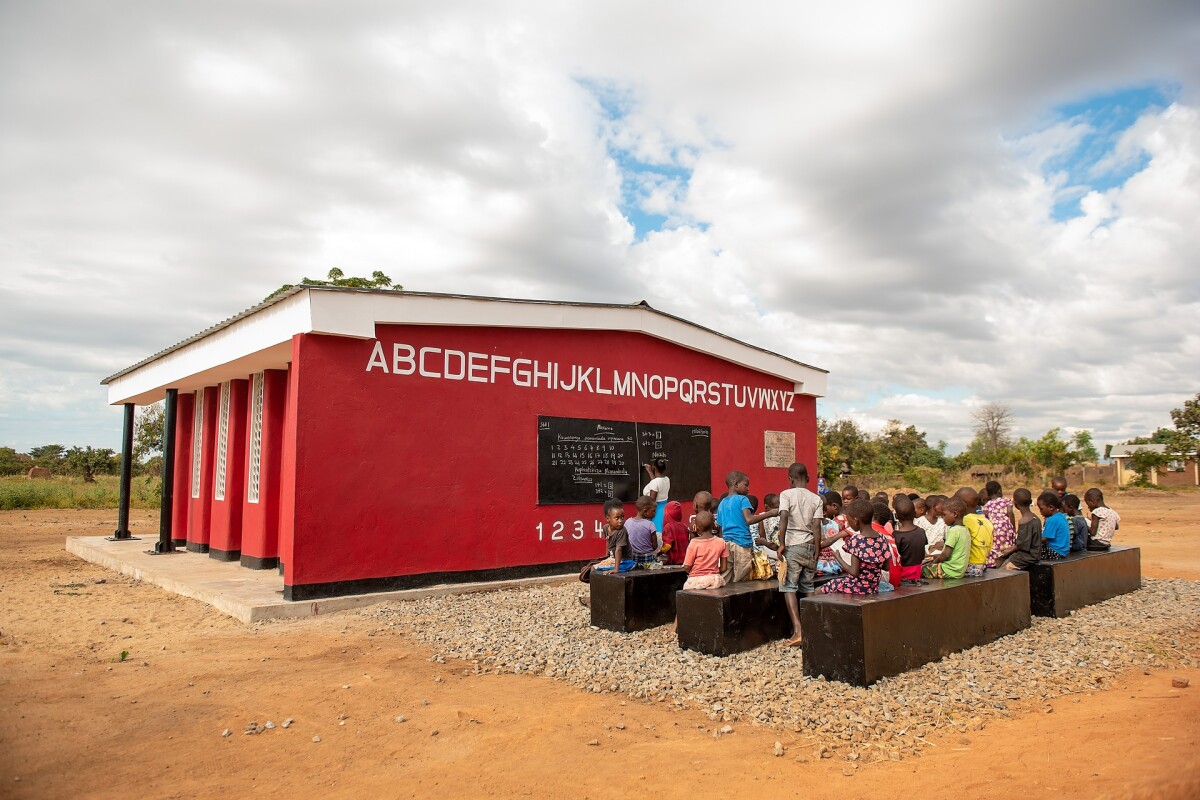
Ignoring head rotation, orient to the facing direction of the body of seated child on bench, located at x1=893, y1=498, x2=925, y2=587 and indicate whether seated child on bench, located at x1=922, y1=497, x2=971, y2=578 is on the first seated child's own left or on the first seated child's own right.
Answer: on the first seated child's own right

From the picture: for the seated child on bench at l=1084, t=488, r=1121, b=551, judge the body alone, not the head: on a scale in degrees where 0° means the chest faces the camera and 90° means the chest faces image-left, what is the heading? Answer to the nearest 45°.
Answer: approximately 135°

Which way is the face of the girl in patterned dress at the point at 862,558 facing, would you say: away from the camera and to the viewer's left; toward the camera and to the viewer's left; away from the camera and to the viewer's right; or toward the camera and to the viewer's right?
away from the camera and to the viewer's left

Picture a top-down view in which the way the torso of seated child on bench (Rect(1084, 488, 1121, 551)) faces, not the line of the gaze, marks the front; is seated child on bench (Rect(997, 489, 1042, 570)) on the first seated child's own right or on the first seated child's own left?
on the first seated child's own left

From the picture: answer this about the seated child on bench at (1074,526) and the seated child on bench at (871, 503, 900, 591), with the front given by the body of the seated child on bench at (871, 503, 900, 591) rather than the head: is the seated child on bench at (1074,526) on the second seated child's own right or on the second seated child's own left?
on the second seated child's own right

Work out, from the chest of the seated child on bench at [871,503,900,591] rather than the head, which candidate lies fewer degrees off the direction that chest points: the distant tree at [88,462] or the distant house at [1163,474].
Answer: the distant tree

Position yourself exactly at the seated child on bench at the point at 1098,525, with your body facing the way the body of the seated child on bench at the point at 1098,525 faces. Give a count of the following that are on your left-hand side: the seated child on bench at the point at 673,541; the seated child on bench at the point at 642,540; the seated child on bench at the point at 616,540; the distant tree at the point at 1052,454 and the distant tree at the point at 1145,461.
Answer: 3
